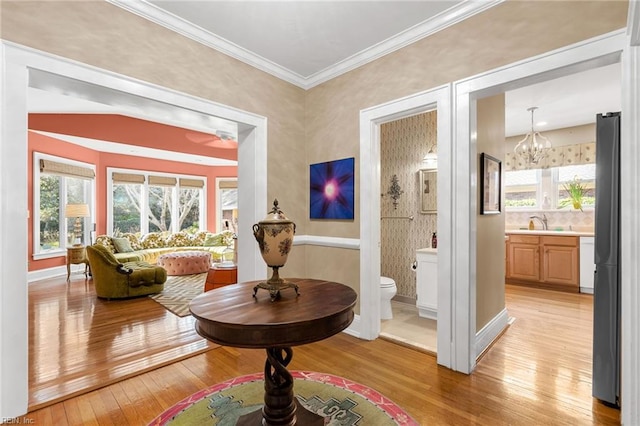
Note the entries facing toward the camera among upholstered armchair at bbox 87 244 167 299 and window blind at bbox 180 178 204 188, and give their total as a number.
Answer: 1

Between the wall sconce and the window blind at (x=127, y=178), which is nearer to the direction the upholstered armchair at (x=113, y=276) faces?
the wall sconce

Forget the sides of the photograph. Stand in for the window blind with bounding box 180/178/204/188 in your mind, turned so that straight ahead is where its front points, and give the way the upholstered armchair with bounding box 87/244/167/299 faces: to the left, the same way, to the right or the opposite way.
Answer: to the left

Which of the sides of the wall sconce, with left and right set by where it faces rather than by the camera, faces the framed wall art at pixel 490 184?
left

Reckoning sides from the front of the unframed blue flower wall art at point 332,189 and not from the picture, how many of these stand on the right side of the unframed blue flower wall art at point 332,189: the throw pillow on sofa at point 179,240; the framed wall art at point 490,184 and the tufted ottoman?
2

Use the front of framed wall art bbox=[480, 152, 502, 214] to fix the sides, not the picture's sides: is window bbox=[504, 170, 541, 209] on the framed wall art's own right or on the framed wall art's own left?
on the framed wall art's own left

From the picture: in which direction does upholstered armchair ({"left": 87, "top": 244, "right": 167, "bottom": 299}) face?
to the viewer's right

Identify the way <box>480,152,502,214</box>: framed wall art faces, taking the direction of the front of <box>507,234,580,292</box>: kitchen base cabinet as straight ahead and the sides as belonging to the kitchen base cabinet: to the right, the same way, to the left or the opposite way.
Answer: to the left
